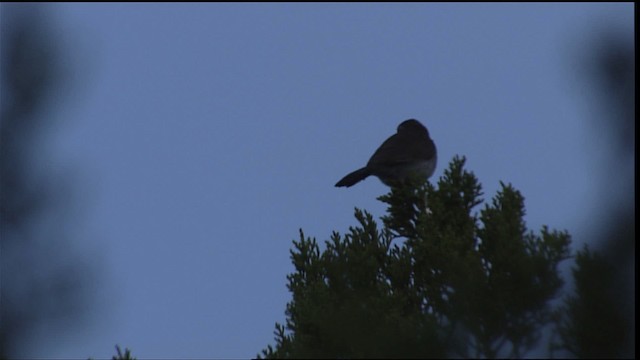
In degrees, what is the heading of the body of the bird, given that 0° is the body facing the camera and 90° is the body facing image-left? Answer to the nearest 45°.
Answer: approximately 270°
